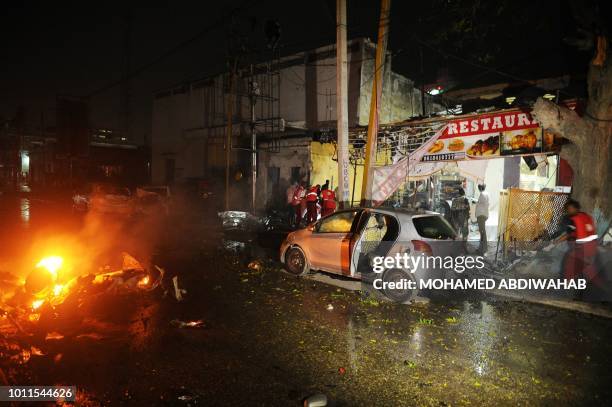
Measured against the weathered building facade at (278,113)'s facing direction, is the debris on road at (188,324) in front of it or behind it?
in front

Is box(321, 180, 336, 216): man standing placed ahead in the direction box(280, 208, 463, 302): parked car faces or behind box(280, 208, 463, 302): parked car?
ahead

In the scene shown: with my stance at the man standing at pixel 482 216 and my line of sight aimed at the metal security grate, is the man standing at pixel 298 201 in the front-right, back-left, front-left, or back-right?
back-left

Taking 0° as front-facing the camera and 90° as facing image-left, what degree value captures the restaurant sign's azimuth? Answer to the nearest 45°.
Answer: approximately 45°

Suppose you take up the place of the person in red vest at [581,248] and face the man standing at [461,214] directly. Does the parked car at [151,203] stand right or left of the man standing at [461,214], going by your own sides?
left

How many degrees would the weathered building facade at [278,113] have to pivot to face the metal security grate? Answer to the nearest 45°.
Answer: approximately 90° to its left

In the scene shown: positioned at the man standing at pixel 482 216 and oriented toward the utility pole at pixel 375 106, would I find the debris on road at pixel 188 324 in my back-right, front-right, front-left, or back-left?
front-left

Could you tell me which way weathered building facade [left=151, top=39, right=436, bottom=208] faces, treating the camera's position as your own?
facing the viewer and to the left of the viewer

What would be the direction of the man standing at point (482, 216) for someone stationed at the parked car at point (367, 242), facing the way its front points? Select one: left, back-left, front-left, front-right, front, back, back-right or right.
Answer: right

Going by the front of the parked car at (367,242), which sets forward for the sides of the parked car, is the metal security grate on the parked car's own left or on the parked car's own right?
on the parked car's own right

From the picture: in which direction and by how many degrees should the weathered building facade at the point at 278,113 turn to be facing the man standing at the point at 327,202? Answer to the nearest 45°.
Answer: approximately 45° to its left

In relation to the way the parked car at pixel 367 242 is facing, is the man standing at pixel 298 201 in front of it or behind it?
in front

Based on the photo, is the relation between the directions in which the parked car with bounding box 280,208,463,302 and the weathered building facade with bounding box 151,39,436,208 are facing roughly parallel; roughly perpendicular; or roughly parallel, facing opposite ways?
roughly perpendicular

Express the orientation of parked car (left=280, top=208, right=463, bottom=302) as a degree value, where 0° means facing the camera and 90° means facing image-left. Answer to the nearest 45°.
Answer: approximately 135°

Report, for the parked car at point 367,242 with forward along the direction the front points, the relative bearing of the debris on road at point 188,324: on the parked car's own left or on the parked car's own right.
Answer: on the parked car's own left

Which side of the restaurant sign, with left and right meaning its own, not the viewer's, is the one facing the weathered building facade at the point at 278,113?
right

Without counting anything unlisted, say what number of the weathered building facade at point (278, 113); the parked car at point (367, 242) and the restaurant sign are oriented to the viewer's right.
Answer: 0
